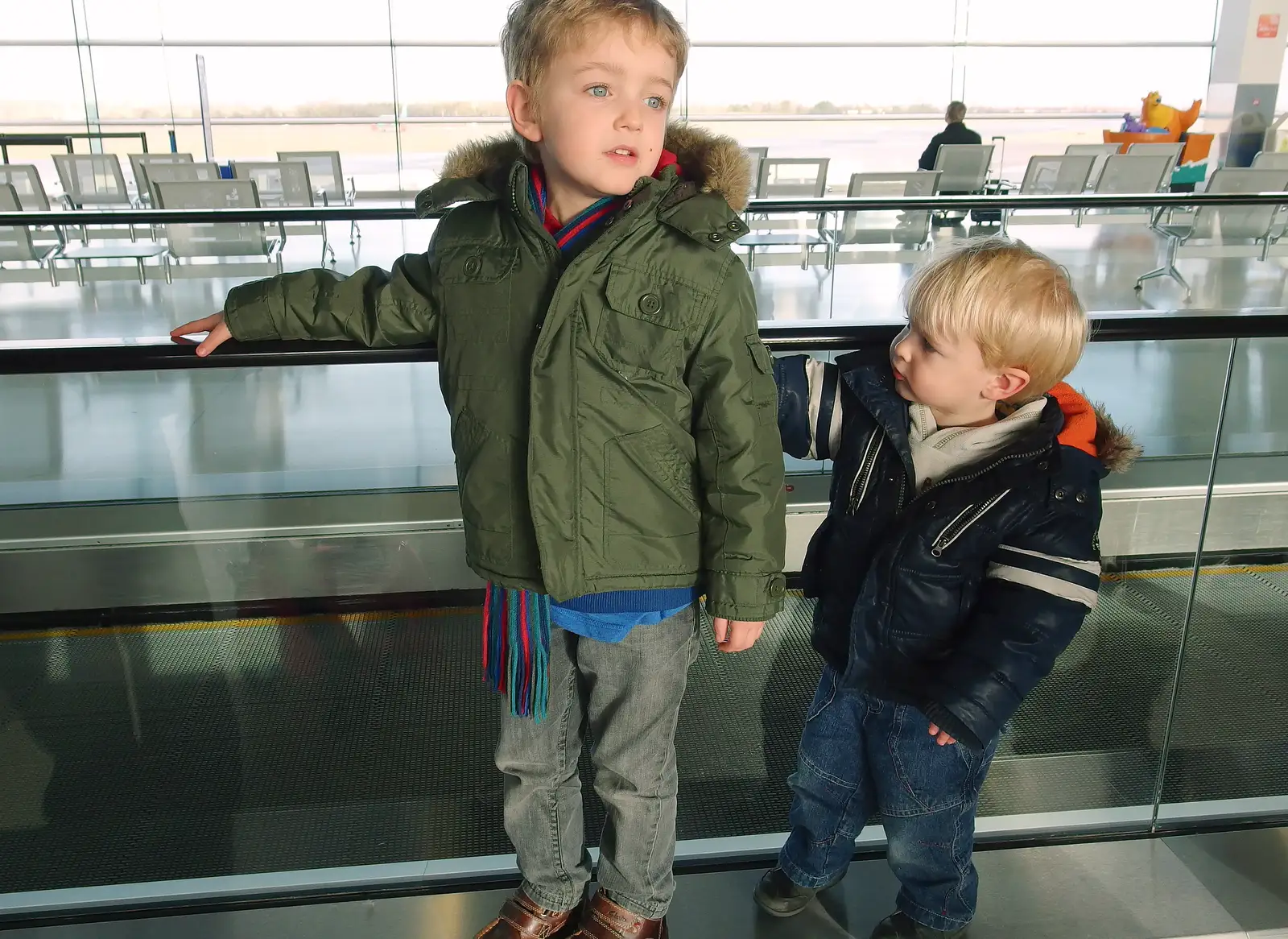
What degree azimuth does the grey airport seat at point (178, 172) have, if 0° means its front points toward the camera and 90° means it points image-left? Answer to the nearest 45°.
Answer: approximately 180°

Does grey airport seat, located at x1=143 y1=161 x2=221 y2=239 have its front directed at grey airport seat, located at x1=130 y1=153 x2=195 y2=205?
yes

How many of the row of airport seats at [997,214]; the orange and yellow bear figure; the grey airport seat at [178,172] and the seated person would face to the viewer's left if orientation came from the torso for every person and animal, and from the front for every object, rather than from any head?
1

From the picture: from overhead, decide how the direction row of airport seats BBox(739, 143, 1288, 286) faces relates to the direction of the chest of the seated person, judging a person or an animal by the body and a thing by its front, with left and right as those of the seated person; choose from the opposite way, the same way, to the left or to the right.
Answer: the same way

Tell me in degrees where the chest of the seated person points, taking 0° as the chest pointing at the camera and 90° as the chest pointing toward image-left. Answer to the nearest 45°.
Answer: approximately 180°

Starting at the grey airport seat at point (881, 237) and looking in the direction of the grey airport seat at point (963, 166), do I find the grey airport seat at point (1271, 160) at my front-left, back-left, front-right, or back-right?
front-right

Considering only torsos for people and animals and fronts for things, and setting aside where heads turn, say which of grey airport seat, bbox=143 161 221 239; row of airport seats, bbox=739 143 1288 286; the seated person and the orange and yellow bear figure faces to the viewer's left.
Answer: the orange and yellow bear figure

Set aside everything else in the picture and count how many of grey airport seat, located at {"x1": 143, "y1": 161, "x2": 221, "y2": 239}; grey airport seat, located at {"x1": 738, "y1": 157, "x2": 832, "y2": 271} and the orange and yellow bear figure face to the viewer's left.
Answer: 1

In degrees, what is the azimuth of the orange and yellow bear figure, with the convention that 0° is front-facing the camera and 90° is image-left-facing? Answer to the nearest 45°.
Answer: approximately 90°

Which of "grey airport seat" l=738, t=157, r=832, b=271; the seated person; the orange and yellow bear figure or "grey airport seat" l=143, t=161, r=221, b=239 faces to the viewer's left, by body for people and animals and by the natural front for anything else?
the orange and yellow bear figure
